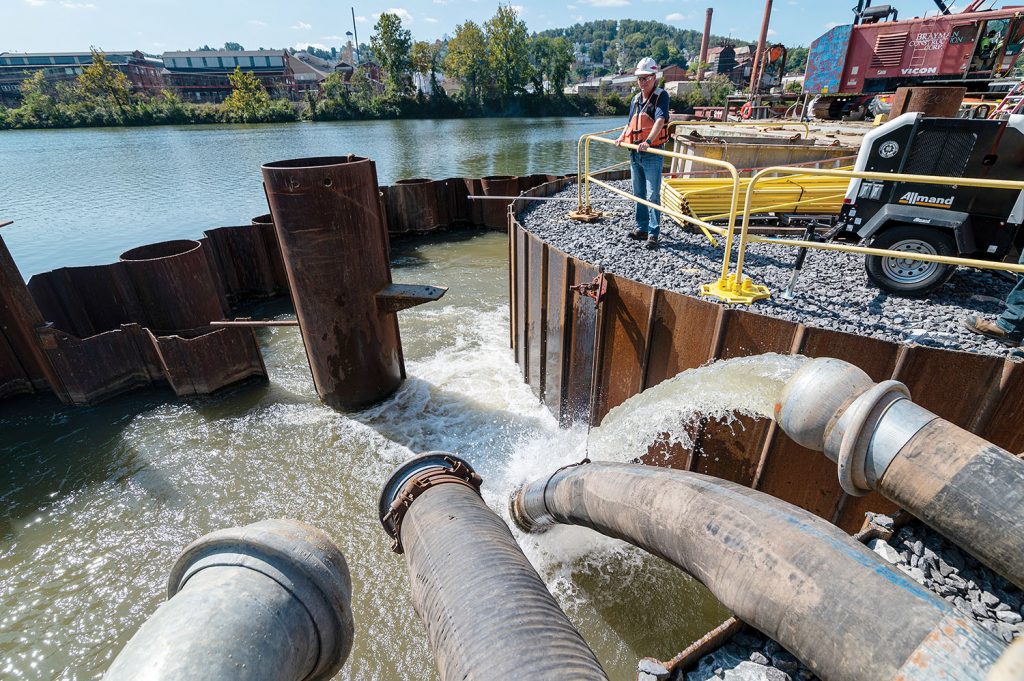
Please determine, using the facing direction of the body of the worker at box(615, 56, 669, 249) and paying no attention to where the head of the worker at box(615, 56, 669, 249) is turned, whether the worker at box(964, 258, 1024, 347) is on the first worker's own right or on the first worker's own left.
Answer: on the first worker's own left

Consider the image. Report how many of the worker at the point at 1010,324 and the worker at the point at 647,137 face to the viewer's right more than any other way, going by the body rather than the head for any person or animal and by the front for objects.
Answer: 0

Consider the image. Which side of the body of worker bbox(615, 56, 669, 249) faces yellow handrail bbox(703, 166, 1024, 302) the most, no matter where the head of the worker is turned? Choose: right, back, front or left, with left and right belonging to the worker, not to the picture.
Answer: left

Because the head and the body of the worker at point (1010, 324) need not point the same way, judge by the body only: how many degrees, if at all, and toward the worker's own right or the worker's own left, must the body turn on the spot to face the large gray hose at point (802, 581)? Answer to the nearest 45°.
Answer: approximately 90° to the worker's own left

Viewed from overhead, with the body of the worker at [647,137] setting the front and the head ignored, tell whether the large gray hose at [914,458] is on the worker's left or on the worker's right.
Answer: on the worker's left

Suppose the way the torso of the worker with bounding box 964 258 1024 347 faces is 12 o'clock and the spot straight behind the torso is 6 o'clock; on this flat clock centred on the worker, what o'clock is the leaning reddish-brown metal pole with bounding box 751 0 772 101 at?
The leaning reddish-brown metal pole is roughly at 2 o'clock from the worker.

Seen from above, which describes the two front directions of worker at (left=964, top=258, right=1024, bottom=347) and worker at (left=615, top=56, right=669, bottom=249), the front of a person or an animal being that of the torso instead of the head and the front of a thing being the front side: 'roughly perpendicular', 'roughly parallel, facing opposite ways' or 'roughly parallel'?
roughly perpendicular

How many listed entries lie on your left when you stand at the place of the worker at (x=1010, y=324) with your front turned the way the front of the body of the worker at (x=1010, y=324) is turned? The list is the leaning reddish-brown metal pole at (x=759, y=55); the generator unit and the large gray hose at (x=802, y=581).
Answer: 1

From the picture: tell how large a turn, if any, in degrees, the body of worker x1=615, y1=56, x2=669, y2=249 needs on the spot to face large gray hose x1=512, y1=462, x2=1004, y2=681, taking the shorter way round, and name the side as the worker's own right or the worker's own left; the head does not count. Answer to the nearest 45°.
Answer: approximately 45° to the worker's own left

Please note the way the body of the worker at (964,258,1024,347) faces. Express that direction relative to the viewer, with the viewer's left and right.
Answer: facing to the left of the viewer

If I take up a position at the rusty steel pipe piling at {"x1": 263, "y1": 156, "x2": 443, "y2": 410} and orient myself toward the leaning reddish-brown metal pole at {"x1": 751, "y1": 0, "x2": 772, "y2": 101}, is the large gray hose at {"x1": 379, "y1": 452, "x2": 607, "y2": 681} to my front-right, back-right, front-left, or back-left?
back-right

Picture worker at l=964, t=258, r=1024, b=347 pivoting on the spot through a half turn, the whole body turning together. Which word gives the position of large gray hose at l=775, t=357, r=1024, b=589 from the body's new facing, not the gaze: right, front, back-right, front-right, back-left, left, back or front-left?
right
